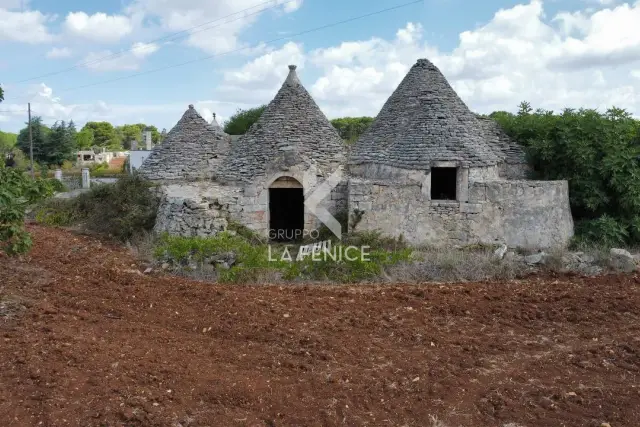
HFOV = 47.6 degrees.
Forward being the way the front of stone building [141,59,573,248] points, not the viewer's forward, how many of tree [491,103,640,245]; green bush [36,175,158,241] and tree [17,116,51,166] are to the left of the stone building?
1

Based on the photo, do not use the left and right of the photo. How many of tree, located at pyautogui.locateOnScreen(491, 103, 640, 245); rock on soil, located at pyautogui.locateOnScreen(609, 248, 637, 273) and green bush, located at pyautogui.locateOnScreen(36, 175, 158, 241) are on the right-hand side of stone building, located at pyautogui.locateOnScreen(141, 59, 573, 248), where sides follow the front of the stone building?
1

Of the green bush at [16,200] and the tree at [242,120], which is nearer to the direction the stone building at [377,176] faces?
the green bush

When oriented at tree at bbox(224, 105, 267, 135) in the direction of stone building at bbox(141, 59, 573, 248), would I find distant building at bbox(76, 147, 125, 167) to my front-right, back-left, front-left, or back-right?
back-right

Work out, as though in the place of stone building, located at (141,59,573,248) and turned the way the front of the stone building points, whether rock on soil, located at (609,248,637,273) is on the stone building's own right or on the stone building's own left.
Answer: on the stone building's own left

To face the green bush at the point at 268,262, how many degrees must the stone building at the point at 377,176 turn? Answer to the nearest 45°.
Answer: approximately 45° to its right

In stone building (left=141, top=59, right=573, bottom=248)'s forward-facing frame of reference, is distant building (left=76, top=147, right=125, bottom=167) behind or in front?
behind

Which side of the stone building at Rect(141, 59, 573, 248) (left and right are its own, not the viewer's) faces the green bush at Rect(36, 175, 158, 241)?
right

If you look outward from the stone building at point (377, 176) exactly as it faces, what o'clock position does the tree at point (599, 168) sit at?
The tree is roughly at 9 o'clock from the stone building.

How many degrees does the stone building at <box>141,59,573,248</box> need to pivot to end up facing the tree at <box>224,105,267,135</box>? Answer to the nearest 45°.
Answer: approximately 180°

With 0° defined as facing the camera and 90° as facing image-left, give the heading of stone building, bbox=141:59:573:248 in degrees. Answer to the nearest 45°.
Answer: approximately 0°

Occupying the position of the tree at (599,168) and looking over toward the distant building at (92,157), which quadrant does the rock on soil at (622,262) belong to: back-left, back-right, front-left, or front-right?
back-left
